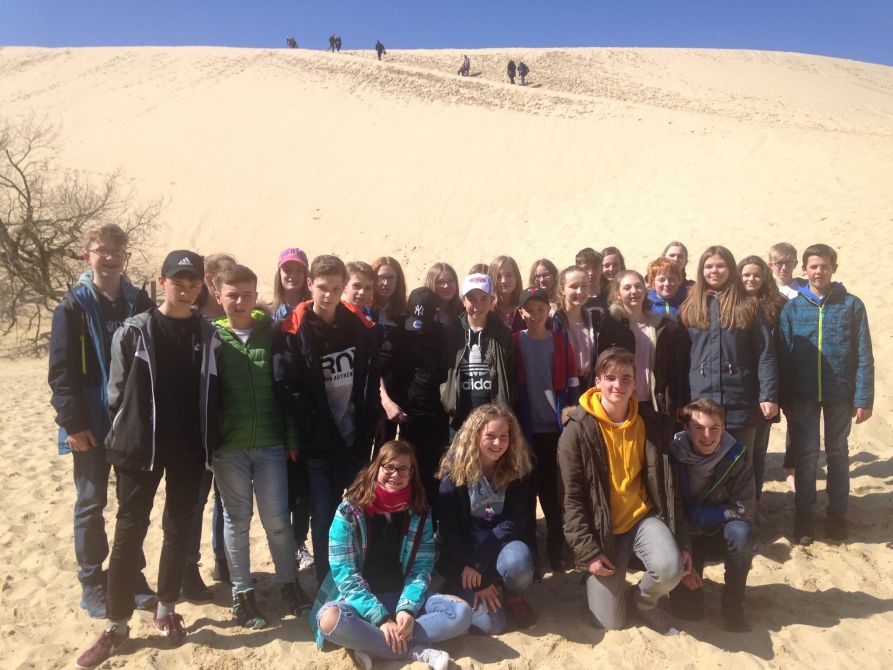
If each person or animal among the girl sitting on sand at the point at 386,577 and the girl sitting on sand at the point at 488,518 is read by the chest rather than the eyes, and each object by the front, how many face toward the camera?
2

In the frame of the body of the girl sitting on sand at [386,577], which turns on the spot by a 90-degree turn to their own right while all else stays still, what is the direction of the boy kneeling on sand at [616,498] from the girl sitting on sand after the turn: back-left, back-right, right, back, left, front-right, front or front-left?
back

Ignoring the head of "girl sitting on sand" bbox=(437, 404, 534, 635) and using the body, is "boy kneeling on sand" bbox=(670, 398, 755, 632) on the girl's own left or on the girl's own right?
on the girl's own left

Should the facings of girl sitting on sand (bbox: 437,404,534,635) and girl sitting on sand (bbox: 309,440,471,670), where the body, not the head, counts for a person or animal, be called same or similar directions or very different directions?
same or similar directions

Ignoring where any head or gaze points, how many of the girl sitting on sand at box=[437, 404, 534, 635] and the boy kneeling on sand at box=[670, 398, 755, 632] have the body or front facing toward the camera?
2

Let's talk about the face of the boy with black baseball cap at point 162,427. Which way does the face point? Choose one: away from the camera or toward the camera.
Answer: toward the camera

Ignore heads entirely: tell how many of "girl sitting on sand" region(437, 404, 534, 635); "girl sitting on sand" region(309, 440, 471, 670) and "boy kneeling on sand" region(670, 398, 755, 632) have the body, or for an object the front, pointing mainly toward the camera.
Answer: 3

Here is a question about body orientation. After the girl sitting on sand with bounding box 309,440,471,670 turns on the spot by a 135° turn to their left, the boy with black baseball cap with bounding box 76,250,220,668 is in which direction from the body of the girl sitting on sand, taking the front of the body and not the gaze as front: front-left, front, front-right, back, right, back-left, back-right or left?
back-left

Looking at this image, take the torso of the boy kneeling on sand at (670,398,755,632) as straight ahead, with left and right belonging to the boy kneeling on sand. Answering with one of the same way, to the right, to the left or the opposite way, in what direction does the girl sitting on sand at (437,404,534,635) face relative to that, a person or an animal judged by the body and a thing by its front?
the same way

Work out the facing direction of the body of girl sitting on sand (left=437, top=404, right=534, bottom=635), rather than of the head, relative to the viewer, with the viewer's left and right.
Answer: facing the viewer

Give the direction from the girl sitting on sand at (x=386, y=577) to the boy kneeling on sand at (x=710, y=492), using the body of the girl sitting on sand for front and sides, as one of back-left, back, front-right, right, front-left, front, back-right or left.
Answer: left

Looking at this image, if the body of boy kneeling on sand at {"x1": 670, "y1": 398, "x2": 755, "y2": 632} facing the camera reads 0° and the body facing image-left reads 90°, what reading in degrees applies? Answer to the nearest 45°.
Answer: approximately 0°

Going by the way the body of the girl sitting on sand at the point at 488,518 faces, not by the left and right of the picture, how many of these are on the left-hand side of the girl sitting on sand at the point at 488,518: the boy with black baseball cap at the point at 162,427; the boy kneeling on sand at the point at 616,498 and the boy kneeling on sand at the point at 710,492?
2

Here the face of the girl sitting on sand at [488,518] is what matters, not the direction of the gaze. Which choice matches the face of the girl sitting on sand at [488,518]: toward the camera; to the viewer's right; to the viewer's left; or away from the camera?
toward the camera

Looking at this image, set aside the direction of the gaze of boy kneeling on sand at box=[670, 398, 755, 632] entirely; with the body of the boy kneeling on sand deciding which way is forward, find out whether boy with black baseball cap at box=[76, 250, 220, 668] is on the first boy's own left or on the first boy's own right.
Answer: on the first boy's own right

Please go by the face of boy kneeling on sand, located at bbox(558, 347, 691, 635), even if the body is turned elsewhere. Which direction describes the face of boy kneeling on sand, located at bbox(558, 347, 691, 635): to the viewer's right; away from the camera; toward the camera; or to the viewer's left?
toward the camera

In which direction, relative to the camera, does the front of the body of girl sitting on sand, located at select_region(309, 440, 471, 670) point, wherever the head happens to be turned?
toward the camera
